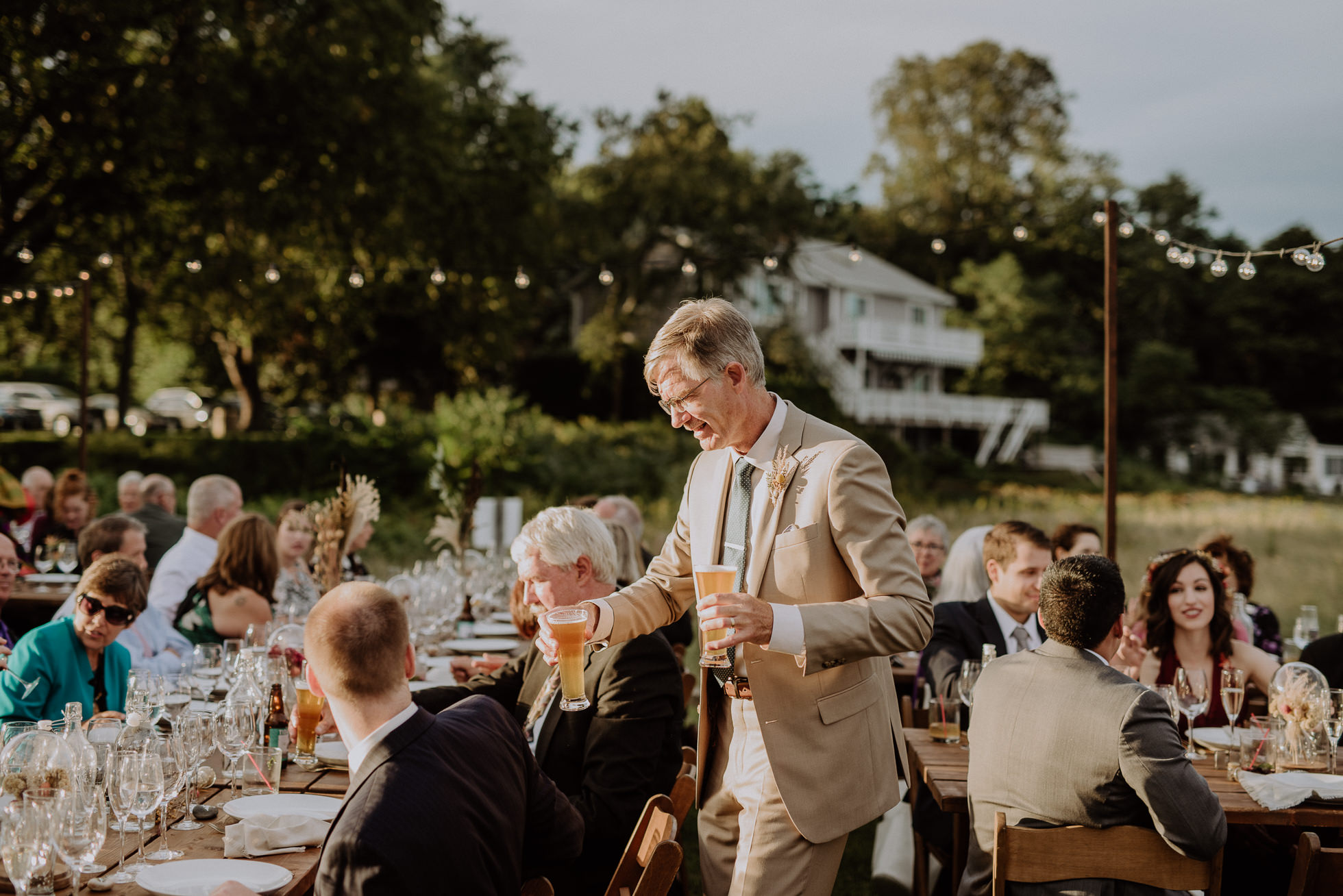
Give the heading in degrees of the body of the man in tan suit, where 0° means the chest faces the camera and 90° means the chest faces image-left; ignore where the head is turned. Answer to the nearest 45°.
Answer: approximately 45°

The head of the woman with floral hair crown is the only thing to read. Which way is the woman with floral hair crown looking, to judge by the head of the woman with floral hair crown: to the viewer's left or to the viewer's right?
to the viewer's left

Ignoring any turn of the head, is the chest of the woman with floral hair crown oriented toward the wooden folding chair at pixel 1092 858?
yes

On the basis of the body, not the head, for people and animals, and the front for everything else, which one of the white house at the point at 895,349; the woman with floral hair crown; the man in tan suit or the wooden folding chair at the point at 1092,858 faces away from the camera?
the wooden folding chair

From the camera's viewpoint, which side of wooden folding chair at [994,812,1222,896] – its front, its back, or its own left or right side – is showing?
back

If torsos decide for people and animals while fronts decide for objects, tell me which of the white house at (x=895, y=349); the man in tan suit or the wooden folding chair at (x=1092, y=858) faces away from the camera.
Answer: the wooden folding chair

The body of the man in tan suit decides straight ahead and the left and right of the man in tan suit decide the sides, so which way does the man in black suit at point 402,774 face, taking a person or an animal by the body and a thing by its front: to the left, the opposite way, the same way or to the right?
to the right
